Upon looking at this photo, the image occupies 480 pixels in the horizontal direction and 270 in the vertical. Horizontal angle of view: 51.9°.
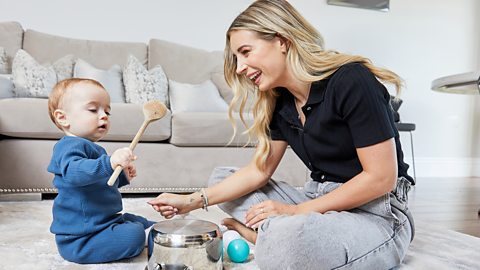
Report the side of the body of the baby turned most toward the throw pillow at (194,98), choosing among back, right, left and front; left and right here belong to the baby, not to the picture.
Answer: left

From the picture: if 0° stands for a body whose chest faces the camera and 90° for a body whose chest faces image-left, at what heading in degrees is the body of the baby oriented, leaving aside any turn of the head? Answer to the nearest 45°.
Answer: approximately 270°

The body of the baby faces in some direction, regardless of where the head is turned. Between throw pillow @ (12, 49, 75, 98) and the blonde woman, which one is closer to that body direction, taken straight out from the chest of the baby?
the blonde woman

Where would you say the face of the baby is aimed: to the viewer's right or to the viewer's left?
to the viewer's right

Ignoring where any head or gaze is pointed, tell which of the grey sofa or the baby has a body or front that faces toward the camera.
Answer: the grey sofa

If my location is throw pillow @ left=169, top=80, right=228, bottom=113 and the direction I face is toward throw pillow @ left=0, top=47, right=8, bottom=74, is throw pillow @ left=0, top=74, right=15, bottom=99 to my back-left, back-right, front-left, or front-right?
front-left

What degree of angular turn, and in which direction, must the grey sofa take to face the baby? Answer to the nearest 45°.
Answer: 0° — it already faces them

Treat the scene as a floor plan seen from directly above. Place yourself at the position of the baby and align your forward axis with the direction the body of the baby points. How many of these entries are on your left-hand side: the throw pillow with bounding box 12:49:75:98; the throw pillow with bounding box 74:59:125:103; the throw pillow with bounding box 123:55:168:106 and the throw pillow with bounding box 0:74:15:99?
4

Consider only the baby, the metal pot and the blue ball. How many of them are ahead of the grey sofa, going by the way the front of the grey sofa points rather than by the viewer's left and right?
3

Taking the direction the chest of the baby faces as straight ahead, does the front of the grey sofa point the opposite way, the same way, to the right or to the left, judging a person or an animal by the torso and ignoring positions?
to the right

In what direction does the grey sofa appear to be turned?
toward the camera

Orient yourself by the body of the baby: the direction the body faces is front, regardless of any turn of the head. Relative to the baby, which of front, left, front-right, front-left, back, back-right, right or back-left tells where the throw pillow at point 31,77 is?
left

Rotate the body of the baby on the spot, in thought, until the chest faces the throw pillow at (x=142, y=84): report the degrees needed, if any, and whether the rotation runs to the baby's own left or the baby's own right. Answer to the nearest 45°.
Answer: approximately 90° to the baby's own left

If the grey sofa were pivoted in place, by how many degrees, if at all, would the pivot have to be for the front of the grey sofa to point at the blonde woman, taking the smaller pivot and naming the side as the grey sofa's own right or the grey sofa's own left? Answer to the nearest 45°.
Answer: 0° — it already faces them

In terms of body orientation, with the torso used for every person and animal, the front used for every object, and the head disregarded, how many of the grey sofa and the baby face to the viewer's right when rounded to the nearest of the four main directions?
1
